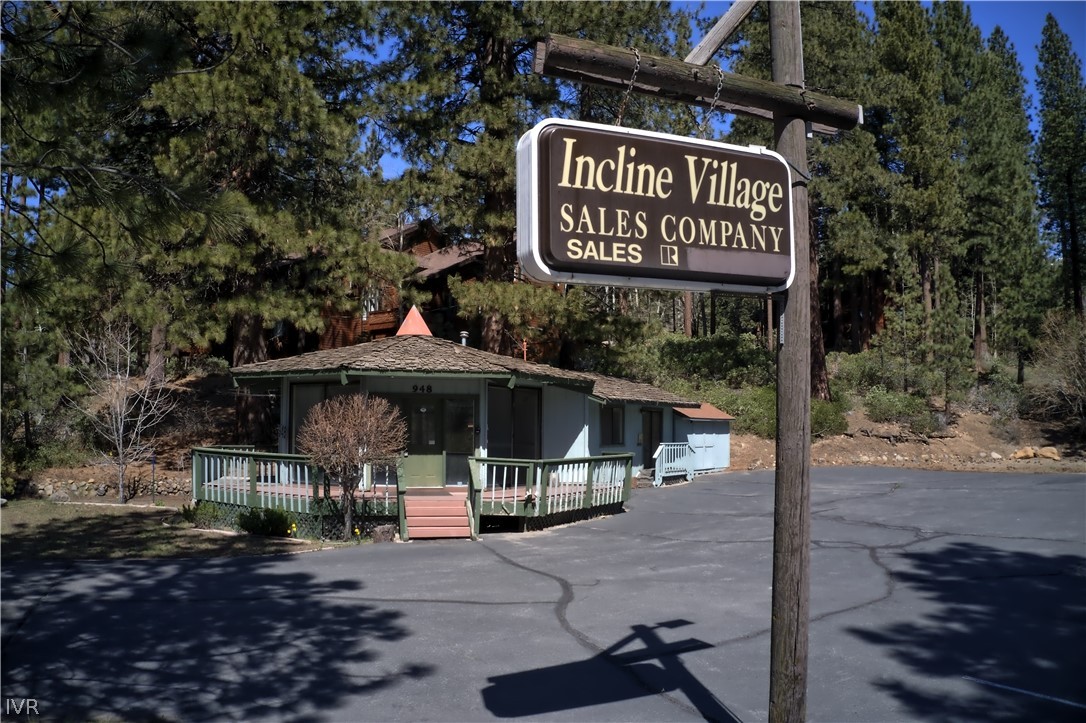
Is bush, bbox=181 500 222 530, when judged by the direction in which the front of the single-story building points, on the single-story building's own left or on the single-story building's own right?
on the single-story building's own right

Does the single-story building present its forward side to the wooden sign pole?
yes

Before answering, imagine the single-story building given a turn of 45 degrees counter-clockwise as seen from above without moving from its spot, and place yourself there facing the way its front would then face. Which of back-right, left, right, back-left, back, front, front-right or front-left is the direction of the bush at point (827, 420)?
left

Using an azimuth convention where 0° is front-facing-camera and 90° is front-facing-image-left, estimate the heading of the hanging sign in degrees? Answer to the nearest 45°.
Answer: approximately 315°

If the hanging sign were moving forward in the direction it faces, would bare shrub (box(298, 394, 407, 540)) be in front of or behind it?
behind

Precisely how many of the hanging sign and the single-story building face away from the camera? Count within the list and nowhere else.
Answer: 0

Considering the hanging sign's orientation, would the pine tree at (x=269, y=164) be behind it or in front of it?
behind

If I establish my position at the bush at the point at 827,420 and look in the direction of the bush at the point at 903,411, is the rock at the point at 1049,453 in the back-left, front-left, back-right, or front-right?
front-right

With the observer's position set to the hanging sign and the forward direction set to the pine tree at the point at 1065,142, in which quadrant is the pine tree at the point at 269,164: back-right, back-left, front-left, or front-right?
front-left

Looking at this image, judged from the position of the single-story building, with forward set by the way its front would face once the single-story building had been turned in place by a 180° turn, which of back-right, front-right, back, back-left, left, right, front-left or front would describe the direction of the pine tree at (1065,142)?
front-right

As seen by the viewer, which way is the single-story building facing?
toward the camera

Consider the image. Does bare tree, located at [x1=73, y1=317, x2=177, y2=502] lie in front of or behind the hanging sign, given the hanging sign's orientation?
behind

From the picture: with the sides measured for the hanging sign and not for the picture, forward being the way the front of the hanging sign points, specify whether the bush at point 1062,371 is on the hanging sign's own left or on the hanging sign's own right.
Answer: on the hanging sign's own left

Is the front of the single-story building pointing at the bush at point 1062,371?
no

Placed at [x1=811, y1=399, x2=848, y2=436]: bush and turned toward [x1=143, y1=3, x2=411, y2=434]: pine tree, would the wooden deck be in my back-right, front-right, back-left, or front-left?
front-left
